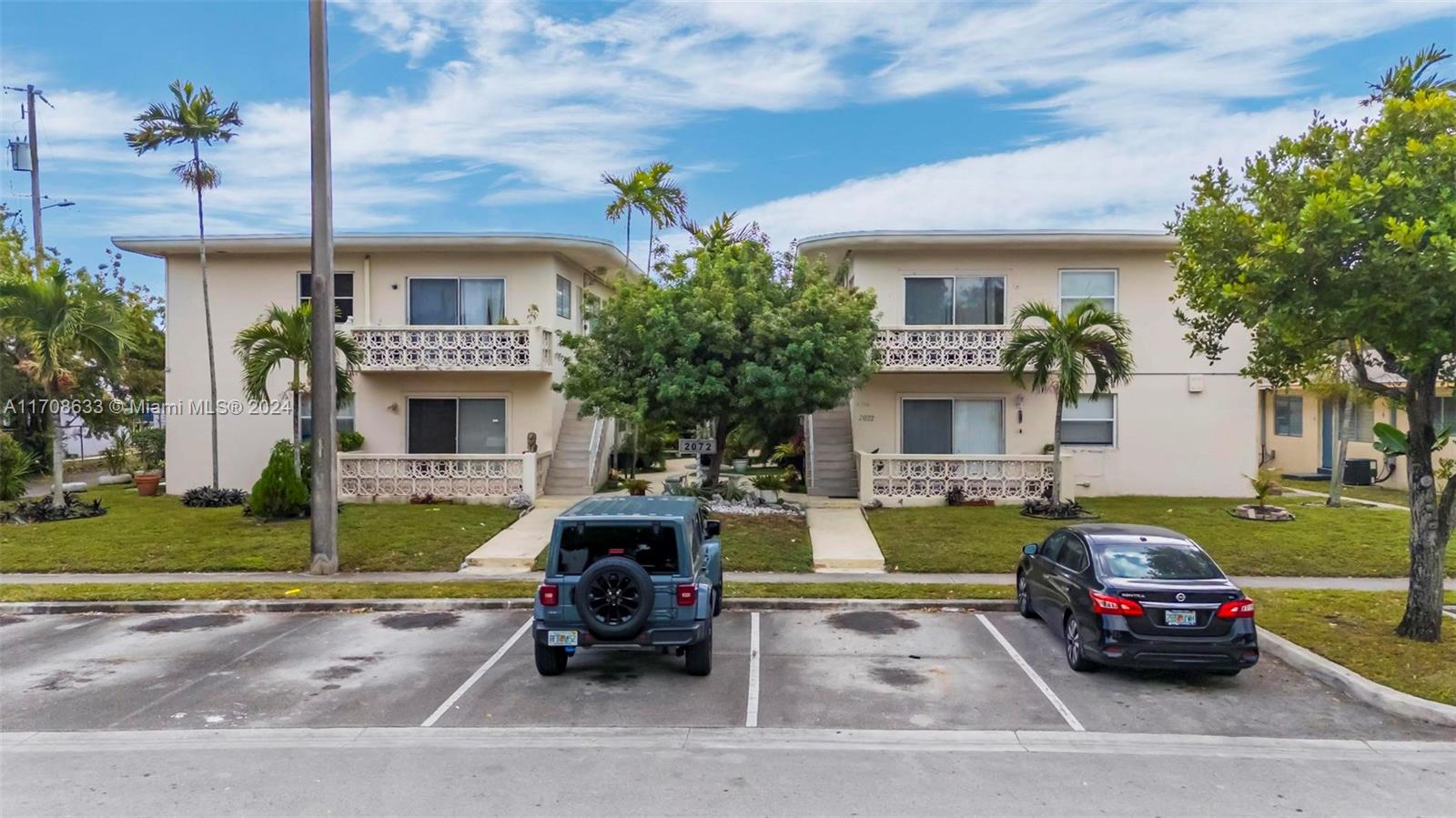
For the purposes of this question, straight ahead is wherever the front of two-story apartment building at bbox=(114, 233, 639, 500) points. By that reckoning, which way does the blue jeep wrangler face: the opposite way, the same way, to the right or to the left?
the opposite way

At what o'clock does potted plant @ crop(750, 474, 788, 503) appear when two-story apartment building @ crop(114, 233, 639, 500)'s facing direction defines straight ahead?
The potted plant is roughly at 10 o'clock from the two-story apartment building.

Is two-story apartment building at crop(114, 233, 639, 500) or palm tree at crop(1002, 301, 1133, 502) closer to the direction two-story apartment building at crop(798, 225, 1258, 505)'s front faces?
the palm tree

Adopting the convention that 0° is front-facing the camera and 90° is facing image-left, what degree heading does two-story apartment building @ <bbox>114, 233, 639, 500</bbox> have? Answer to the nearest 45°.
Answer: approximately 0°

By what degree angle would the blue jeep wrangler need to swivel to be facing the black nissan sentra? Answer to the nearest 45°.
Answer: approximately 90° to its right

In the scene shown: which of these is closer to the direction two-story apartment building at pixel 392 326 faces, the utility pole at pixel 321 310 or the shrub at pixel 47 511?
the utility pole

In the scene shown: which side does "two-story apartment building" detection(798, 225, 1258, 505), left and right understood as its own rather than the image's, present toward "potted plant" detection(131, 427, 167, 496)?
right

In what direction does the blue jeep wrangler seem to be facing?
away from the camera

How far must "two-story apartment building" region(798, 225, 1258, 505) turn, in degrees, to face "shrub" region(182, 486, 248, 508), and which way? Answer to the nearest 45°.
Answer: approximately 90° to its right

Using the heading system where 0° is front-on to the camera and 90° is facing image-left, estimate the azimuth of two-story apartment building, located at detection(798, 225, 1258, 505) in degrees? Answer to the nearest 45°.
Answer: approximately 0°

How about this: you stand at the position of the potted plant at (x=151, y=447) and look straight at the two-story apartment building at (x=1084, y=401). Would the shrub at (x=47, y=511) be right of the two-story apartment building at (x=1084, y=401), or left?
right

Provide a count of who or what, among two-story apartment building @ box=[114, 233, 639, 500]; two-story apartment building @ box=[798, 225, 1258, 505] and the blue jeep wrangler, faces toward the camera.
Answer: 2

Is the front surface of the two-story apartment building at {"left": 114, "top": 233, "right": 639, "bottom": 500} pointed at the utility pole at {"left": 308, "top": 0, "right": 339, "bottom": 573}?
yes
